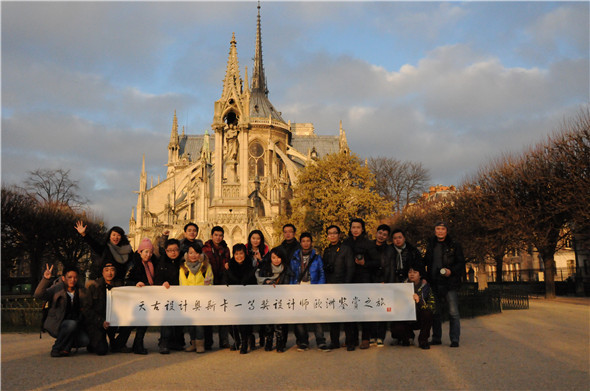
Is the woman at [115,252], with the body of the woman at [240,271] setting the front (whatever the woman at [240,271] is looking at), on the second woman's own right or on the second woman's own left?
on the second woman's own right

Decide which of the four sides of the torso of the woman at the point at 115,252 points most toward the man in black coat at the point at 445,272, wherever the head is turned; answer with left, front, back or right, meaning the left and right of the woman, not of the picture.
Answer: left

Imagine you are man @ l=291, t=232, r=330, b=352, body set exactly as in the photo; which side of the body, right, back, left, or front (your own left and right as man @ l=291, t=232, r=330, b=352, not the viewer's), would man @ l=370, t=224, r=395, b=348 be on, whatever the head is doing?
left

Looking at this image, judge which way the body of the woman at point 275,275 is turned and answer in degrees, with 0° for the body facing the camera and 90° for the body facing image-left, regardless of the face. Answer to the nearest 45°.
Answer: approximately 0°

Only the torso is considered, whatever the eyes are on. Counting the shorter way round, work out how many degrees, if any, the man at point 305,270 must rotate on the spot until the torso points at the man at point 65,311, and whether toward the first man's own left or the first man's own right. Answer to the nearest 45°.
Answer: approximately 90° to the first man's own right

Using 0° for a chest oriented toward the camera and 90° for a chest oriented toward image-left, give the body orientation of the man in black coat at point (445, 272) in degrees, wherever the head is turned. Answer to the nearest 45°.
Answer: approximately 0°

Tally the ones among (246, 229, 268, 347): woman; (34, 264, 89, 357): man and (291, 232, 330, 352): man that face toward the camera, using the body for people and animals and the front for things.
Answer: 3

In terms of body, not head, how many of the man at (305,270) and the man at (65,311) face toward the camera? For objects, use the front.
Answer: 2

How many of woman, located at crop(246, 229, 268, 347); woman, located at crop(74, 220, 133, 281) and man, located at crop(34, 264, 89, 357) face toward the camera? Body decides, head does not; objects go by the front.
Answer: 3

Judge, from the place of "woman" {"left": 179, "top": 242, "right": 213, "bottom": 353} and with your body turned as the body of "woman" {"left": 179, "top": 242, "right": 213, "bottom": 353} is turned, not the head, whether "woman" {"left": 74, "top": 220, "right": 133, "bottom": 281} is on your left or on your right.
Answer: on your right
